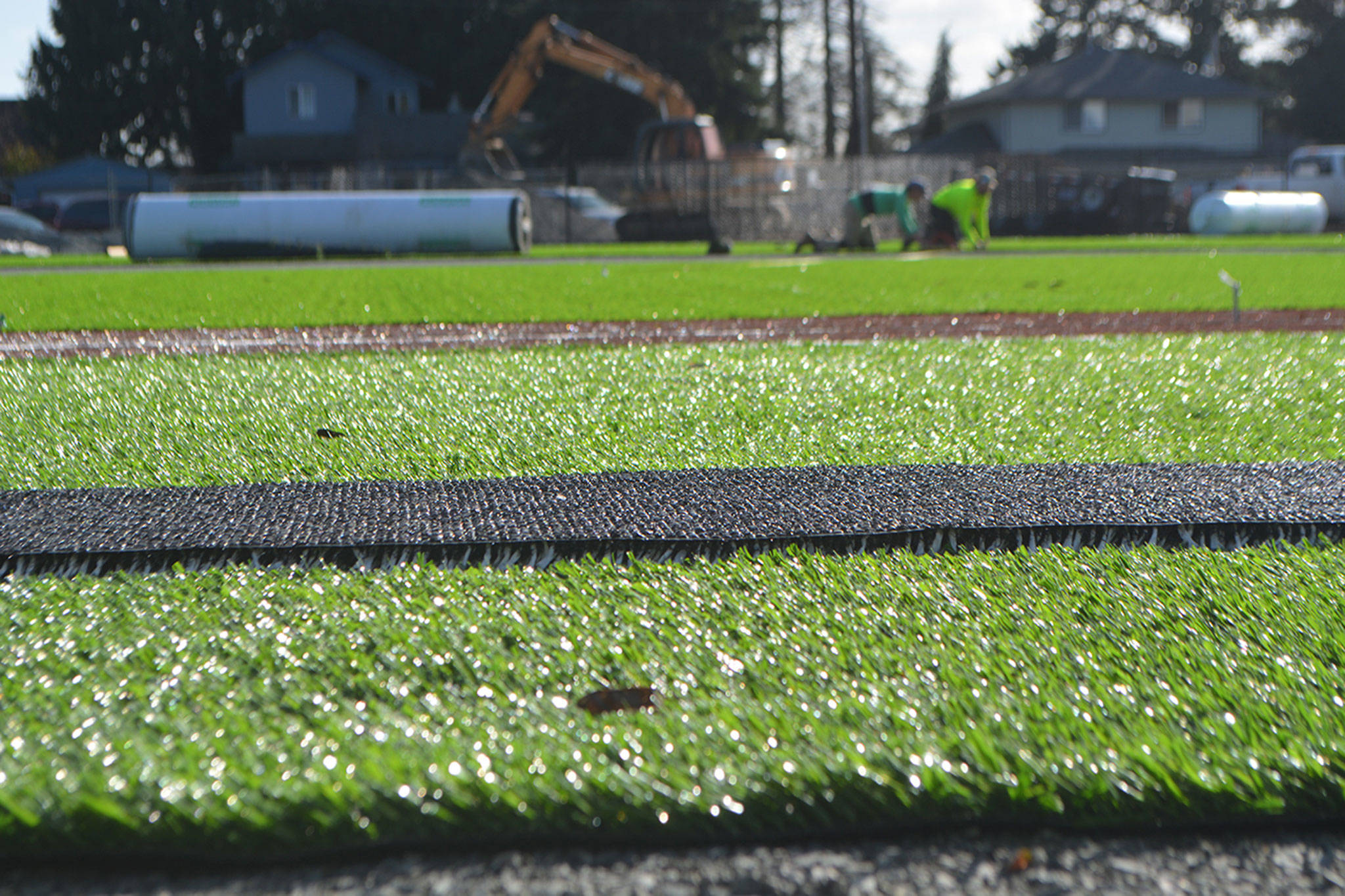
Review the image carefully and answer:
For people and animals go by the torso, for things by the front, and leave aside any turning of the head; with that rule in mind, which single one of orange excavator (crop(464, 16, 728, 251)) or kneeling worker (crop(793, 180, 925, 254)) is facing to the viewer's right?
the kneeling worker

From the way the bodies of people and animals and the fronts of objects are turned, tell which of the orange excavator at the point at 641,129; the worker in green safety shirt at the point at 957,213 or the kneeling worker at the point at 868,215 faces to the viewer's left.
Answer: the orange excavator

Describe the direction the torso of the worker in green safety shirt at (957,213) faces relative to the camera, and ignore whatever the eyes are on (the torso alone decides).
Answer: to the viewer's right

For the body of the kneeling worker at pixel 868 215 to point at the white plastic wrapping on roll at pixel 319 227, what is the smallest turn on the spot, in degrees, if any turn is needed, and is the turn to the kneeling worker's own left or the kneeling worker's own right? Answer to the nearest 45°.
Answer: approximately 180°

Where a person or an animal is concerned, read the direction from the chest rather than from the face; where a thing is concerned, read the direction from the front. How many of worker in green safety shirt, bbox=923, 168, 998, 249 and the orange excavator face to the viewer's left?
1

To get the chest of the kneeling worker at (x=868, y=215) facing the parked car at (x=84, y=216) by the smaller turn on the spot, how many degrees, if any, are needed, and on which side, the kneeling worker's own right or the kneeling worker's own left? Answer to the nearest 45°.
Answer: approximately 135° to the kneeling worker's own left

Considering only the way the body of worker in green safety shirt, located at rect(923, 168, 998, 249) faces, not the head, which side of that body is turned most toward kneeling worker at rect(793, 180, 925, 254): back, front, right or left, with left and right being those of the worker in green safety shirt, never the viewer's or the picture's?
back

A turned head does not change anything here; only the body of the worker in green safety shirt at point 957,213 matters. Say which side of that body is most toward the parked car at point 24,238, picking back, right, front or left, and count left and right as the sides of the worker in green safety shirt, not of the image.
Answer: back

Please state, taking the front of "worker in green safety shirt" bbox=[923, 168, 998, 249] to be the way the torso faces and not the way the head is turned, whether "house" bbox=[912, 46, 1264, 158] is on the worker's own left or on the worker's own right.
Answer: on the worker's own left

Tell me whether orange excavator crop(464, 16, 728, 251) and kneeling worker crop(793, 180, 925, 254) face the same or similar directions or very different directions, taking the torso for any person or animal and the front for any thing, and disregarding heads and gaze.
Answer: very different directions

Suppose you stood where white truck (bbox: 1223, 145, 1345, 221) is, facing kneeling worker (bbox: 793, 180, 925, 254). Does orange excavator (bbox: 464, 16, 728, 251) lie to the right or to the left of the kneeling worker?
right

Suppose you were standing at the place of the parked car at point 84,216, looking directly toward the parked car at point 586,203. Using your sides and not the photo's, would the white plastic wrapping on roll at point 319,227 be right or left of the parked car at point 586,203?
right

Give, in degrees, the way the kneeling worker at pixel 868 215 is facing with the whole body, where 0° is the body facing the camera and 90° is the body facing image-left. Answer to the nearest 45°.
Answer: approximately 270°

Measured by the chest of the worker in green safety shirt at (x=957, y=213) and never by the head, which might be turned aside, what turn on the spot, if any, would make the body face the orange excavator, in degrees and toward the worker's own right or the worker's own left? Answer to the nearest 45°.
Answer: approximately 135° to the worker's own left

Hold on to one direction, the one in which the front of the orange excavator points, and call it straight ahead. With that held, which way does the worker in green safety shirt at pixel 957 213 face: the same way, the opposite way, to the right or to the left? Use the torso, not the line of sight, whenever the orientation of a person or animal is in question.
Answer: the opposite way

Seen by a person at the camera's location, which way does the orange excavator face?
facing to the left of the viewer
